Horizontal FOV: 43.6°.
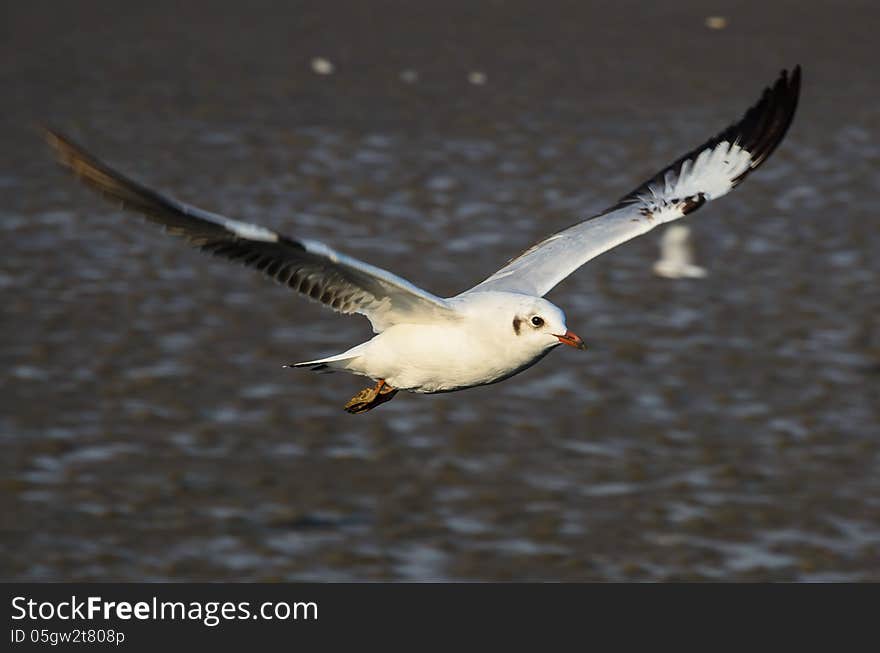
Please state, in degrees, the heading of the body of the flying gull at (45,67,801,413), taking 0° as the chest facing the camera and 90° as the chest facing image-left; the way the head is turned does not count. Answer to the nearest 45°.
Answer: approximately 315°

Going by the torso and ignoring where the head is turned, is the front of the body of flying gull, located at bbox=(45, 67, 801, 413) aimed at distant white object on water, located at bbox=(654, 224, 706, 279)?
no

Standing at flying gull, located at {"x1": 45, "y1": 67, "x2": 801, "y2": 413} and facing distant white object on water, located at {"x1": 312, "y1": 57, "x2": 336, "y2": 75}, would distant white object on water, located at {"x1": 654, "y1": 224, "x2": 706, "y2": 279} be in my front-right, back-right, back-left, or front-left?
front-right

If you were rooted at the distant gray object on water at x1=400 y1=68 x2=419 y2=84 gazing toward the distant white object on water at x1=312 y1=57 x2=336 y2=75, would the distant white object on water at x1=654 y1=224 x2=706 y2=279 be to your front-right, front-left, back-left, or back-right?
back-left
